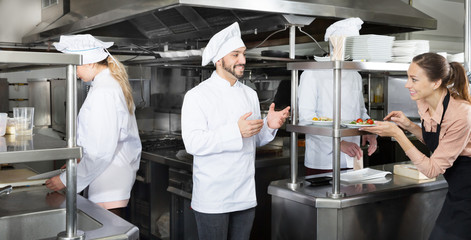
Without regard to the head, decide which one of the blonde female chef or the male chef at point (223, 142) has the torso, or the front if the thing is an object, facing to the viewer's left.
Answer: the blonde female chef

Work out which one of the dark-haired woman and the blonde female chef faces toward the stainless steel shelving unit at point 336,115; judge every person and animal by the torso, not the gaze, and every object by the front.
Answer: the dark-haired woman

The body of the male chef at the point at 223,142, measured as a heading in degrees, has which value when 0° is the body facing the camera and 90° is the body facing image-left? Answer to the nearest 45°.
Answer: approximately 315°

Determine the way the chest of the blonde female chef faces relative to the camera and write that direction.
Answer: to the viewer's left

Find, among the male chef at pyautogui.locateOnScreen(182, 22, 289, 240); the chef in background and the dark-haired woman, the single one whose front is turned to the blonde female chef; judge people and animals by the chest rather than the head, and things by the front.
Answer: the dark-haired woman

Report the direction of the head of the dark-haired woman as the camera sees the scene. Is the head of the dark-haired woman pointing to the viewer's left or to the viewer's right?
to the viewer's left

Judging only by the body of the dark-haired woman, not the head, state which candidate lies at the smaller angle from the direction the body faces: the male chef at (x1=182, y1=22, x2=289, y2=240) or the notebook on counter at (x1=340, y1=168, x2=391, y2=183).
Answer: the male chef

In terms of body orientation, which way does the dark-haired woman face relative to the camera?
to the viewer's left

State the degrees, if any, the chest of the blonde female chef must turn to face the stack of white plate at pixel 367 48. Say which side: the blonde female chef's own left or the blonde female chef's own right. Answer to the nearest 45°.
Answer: approximately 180°
